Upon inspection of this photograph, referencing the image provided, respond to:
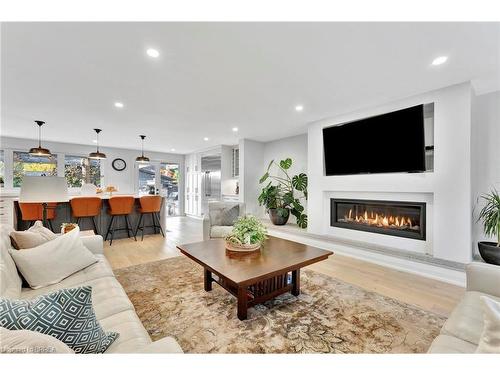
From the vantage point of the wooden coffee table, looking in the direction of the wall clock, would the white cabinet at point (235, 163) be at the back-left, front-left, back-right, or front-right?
front-right

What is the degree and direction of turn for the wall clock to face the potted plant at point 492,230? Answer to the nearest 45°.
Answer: approximately 45° to its left

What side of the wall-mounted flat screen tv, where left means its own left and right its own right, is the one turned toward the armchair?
front

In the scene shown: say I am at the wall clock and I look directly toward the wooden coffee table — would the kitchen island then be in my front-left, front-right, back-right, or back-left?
front-right

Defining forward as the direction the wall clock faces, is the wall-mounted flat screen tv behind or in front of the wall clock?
in front

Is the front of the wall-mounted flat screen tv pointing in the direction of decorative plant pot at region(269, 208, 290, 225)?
no

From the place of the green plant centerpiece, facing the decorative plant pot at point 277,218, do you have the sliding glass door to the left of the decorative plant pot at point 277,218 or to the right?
left

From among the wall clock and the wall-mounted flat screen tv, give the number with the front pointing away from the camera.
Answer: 0

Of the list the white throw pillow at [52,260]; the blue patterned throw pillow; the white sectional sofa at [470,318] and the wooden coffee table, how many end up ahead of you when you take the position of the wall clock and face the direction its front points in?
4

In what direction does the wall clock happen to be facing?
toward the camera

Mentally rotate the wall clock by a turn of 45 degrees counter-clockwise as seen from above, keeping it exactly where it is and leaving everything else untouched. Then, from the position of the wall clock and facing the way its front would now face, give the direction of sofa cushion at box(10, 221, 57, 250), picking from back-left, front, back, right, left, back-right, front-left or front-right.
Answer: front-right

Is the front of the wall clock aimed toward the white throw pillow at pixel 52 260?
yes

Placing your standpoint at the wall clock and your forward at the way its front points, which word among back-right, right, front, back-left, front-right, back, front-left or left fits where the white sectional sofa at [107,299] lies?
front

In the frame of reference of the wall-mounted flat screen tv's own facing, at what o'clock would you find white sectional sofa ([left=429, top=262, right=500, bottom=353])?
The white sectional sofa is roughly at 10 o'clock from the wall-mounted flat screen tv.

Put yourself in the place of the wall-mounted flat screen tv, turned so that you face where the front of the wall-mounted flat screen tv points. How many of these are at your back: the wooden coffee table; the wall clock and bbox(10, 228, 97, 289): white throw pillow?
0

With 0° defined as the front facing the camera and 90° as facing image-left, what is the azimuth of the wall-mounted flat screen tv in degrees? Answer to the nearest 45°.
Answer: approximately 45°

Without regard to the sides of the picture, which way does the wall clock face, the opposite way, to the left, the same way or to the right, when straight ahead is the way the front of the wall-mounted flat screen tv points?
to the left
